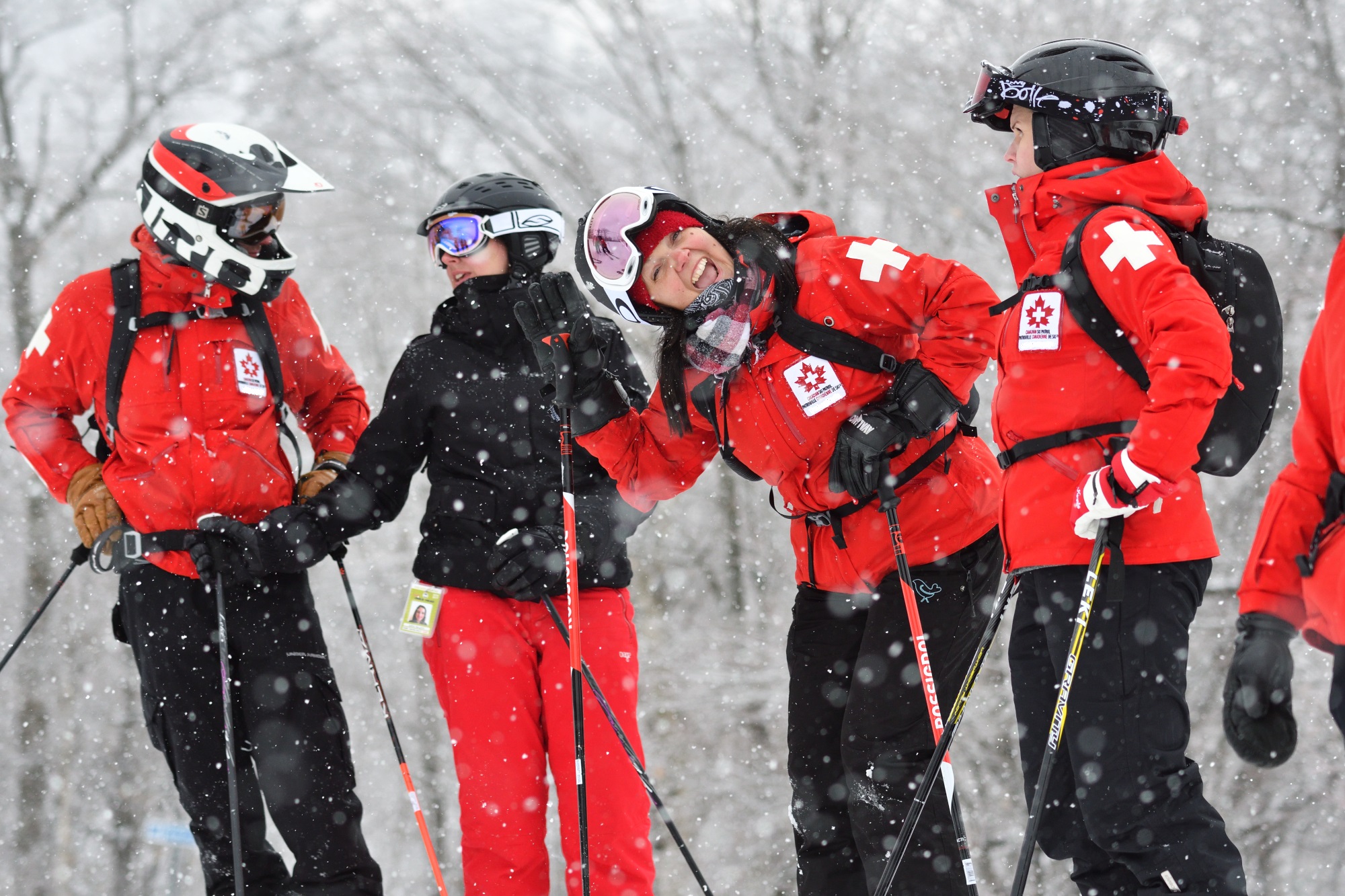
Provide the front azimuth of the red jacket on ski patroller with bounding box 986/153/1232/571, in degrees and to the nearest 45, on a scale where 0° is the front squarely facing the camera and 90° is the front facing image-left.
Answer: approximately 45°

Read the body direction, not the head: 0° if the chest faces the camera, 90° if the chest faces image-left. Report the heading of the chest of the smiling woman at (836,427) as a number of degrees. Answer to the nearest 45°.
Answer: approximately 45°

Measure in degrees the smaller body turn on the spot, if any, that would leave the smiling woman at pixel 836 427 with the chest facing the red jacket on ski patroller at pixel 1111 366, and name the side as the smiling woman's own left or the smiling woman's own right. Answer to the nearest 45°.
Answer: approximately 90° to the smiling woman's own left
